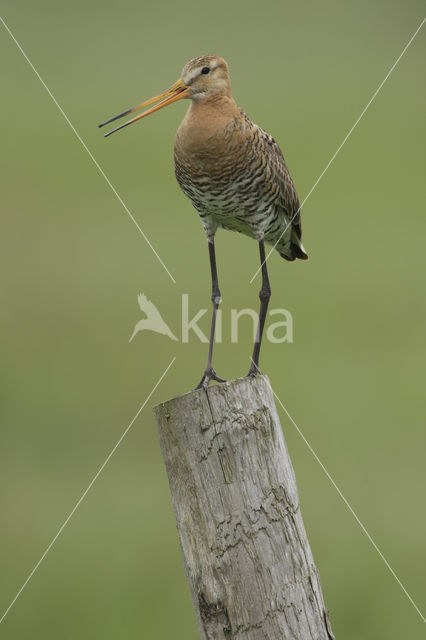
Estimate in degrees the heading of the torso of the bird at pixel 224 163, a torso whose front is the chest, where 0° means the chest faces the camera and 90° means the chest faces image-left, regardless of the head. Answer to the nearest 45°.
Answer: approximately 45°
